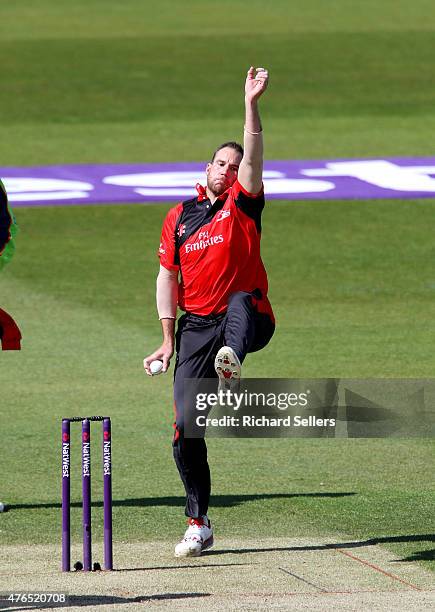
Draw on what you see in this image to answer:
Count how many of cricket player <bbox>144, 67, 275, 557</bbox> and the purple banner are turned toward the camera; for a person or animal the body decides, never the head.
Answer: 2

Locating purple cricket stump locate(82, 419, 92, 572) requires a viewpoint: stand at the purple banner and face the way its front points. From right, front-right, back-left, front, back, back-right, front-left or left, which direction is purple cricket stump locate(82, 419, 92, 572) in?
front

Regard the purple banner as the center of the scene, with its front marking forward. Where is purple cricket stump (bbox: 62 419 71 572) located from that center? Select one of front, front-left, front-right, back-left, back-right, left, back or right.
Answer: front

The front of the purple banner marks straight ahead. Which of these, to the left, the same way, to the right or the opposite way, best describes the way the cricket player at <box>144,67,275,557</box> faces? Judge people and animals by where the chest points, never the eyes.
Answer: the same way

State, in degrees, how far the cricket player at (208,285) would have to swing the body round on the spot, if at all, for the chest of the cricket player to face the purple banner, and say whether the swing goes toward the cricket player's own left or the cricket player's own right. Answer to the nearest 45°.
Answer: approximately 180°

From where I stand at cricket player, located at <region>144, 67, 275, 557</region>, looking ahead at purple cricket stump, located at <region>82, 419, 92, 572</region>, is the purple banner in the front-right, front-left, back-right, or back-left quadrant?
back-right

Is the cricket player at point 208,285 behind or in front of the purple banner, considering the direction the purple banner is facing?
in front

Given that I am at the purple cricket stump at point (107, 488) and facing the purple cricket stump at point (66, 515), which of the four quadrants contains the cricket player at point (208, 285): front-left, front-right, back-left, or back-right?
back-right

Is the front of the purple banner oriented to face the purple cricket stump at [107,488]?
yes

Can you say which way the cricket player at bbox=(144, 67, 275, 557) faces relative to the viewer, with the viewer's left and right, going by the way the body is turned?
facing the viewer

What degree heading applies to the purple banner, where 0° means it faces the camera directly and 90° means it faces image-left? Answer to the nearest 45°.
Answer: approximately 0°

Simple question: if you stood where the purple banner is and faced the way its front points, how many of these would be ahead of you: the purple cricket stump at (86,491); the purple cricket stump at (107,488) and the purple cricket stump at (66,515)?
3
